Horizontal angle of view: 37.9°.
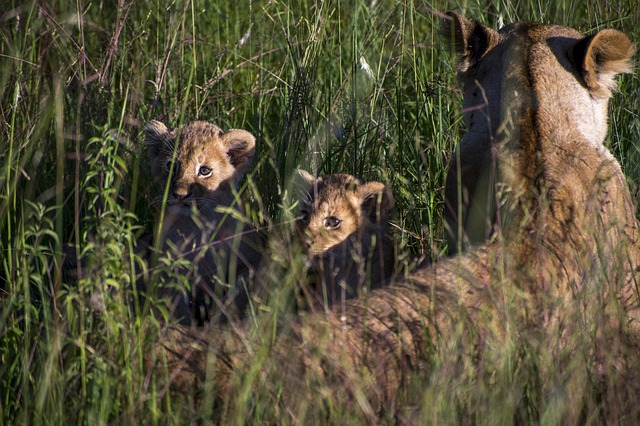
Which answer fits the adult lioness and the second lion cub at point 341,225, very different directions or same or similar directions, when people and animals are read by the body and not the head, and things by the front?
very different directions

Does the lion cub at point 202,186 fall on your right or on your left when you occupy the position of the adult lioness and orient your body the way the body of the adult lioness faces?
on your left

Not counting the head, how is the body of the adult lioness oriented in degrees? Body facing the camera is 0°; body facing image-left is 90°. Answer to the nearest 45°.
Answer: approximately 225°

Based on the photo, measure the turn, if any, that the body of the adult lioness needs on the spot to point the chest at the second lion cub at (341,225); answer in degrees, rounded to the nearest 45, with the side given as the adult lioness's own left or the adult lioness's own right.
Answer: approximately 90° to the adult lioness's own left

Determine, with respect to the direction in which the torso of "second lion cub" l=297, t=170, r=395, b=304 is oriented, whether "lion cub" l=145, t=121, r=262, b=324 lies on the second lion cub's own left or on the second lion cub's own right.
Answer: on the second lion cub's own right
